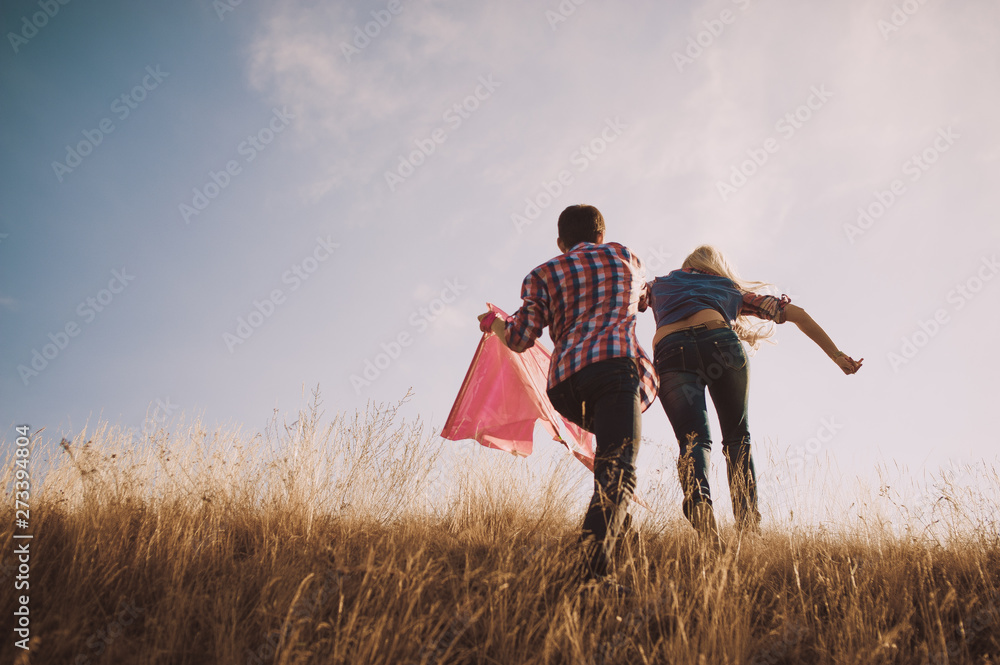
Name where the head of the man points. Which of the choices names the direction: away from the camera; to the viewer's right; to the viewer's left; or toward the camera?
away from the camera

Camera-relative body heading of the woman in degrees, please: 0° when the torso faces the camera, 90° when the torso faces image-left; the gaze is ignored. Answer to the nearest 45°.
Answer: approximately 180°

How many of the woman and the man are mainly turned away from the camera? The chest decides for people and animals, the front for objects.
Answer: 2

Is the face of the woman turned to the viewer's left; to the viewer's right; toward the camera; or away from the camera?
away from the camera

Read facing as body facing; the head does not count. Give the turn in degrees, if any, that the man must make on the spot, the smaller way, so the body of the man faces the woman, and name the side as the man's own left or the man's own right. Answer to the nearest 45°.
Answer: approximately 45° to the man's own right

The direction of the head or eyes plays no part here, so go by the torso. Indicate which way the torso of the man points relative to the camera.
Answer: away from the camera
